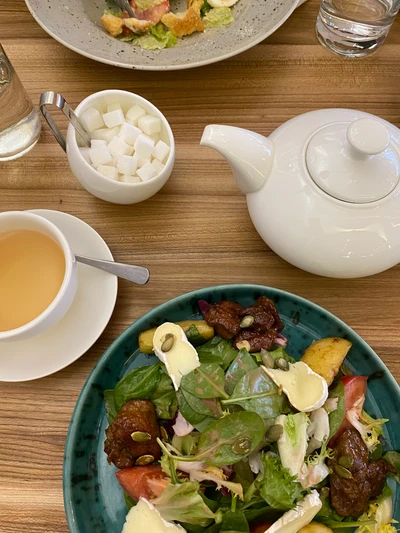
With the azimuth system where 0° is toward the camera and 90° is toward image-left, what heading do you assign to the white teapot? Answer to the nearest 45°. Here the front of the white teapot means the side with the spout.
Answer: approximately 90°

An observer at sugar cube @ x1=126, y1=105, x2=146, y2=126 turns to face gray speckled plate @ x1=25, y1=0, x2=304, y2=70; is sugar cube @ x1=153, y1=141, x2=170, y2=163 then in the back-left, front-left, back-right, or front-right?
back-right
